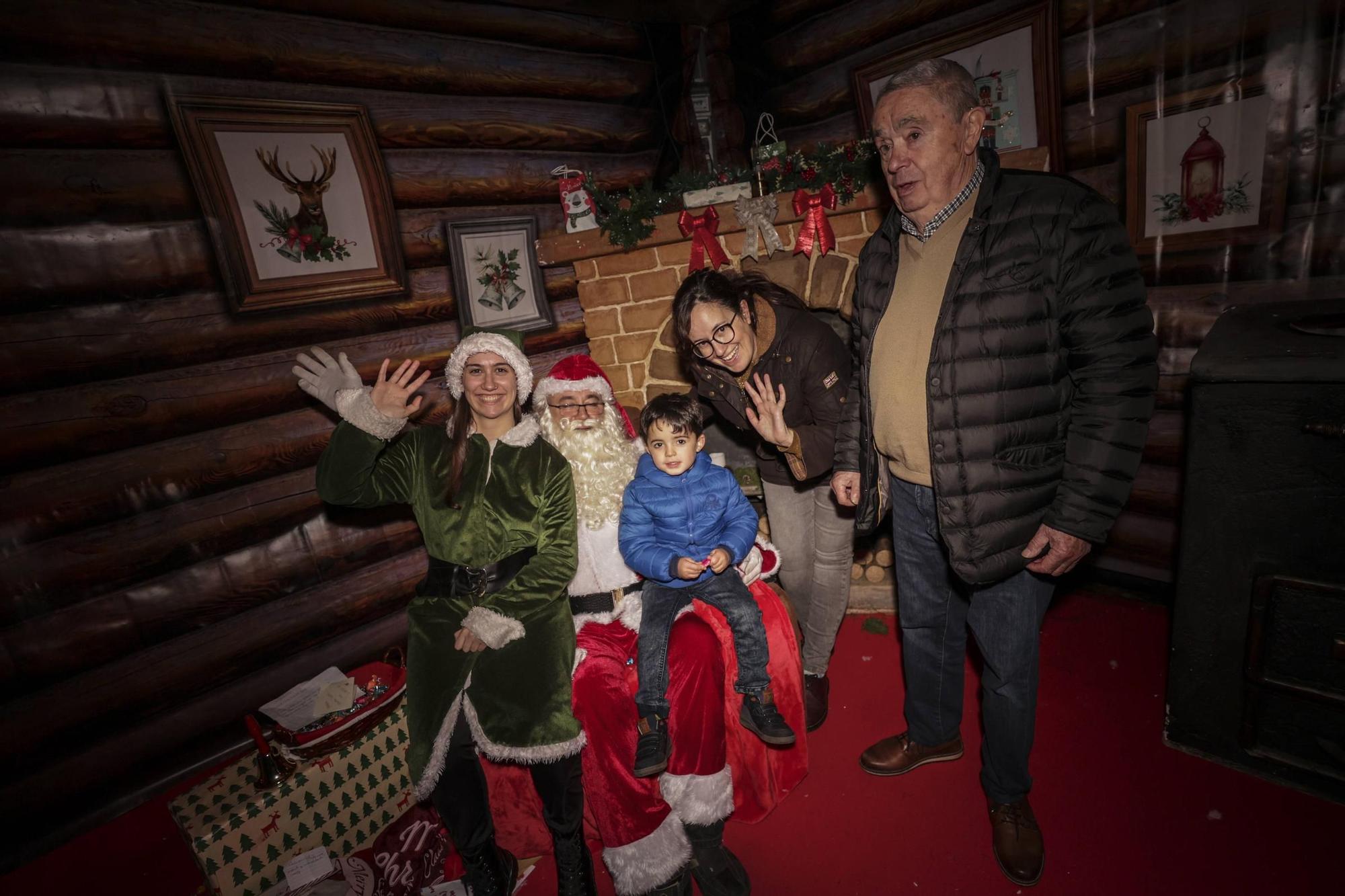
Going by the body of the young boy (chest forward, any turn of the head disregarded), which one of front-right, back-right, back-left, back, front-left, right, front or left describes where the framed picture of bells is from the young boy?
back-right

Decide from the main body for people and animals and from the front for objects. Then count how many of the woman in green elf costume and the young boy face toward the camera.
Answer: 2

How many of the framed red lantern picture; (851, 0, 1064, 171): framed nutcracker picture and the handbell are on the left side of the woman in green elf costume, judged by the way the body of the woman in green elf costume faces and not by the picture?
2

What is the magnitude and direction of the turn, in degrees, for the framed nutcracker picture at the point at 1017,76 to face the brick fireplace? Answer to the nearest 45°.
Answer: approximately 45° to its right

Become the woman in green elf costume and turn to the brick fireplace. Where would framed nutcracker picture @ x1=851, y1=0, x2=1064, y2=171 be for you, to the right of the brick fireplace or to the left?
right

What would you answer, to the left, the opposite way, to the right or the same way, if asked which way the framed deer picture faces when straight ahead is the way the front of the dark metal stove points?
to the left

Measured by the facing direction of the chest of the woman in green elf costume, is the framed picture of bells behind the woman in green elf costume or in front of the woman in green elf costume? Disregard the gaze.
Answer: behind

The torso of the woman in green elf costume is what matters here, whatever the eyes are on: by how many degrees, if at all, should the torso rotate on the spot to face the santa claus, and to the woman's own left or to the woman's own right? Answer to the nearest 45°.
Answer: approximately 45° to the woman's own left

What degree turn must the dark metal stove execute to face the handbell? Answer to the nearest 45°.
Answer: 0° — it already faces it

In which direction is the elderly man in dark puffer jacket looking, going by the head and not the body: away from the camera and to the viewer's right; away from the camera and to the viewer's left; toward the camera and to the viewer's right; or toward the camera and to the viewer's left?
toward the camera and to the viewer's left

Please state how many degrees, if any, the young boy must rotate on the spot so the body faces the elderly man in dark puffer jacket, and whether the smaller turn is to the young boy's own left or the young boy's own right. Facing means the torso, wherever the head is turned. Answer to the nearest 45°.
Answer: approximately 45° to the young boy's own left

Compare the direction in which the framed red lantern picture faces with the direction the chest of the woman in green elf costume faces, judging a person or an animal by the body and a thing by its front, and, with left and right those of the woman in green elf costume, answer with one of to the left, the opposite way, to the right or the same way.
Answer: to the right
